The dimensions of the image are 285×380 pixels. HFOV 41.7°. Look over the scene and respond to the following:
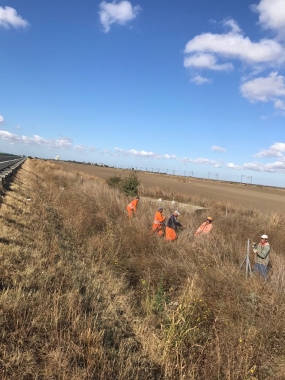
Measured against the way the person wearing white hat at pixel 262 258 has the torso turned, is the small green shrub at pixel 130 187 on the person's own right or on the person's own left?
on the person's own right

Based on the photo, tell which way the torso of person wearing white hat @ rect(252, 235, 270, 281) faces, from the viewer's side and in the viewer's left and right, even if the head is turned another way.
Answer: facing the viewer and to the left of the viewer
